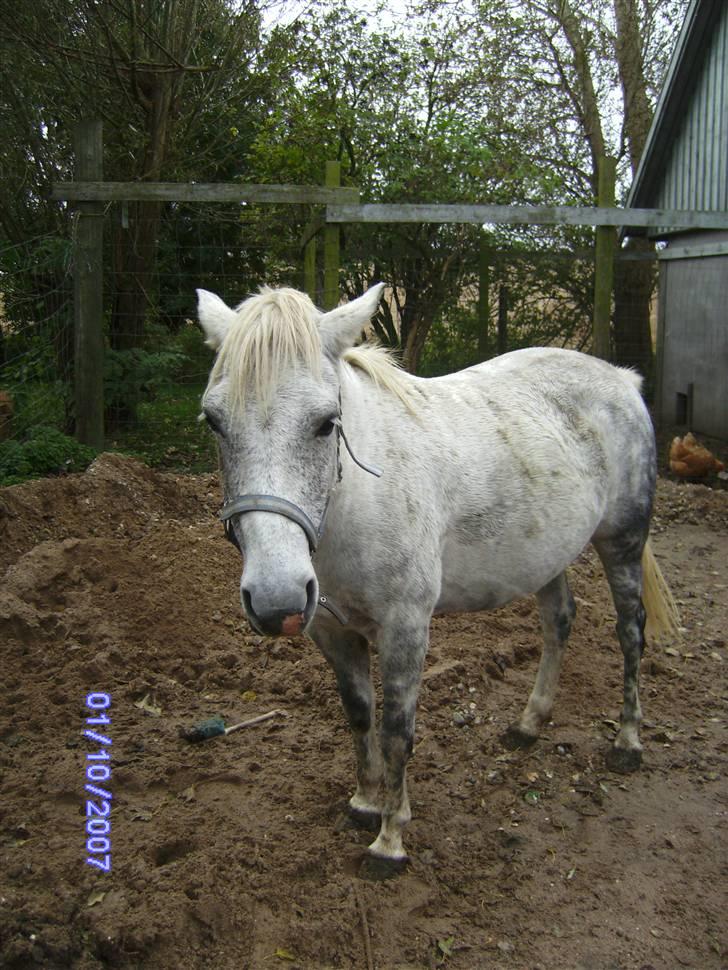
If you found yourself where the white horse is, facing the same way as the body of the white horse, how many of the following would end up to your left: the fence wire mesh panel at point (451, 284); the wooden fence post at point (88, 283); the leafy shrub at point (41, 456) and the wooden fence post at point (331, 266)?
0

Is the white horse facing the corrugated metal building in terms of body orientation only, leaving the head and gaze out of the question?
no

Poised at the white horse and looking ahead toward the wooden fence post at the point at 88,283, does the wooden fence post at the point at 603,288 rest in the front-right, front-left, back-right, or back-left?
front-right

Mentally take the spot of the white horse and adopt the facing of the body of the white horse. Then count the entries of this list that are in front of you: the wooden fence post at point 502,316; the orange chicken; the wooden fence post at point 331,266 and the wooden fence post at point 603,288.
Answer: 0

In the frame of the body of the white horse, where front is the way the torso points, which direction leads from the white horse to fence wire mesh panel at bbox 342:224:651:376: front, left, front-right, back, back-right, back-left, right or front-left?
back-right

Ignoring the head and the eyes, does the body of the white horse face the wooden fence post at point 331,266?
no

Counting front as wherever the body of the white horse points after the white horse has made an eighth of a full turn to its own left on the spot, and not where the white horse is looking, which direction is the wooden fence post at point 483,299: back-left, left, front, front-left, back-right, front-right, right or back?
back

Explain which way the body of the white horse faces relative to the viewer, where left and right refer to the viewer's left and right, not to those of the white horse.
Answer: facing the viewer and to the left of the viewer

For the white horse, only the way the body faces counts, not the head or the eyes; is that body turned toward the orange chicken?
no

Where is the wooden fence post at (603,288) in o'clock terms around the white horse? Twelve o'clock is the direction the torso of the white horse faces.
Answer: The wooden fence post is roughly at 5 o'clock from the white horse.

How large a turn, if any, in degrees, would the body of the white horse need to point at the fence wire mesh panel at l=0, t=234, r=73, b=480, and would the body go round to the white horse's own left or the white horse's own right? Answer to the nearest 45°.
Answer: approximately 90° to the white horse's own right

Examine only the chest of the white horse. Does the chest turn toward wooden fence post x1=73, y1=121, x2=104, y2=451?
no

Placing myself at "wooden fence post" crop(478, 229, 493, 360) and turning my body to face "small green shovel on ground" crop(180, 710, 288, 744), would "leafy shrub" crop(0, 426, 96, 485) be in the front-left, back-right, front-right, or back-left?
front-right
